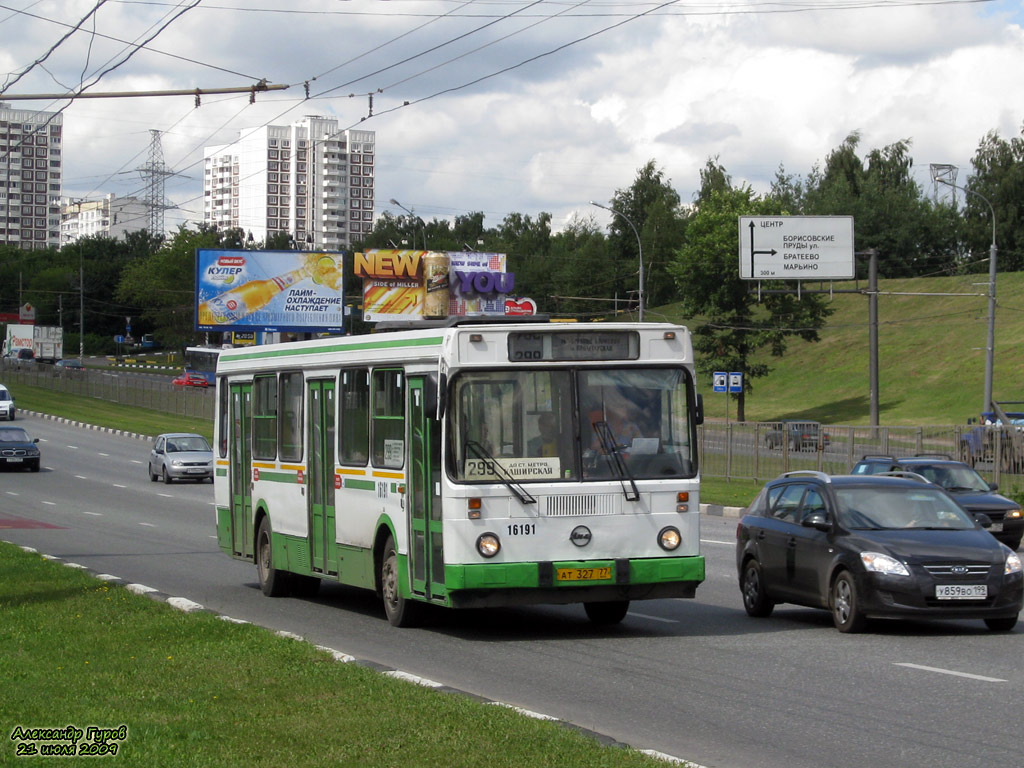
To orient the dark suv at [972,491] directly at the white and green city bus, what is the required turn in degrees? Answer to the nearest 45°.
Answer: approximately 45° to its right

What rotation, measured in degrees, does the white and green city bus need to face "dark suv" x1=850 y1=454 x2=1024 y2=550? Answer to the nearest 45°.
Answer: approximately 90° to its left

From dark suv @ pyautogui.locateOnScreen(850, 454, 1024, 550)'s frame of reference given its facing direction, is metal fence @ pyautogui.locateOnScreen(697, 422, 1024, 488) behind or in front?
behind

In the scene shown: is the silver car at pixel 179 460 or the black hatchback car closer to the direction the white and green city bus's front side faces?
the black hatchback car

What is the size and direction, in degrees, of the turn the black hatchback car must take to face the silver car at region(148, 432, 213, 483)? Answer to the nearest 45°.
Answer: approximately 180°

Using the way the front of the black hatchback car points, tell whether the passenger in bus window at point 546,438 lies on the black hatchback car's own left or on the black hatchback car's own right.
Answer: on the black hatchback car's own right

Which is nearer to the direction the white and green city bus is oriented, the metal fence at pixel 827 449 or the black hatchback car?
the black hatchback car

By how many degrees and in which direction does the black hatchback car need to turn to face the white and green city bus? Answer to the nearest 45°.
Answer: approximately 90° to its right

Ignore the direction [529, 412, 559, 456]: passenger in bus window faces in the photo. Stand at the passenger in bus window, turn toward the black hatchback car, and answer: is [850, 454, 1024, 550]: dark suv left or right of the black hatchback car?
left

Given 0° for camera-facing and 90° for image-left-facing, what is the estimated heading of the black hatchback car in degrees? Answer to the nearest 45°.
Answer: approximately 315°

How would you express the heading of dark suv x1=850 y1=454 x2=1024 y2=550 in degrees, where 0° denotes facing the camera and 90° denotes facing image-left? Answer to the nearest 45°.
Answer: approximately 315°
